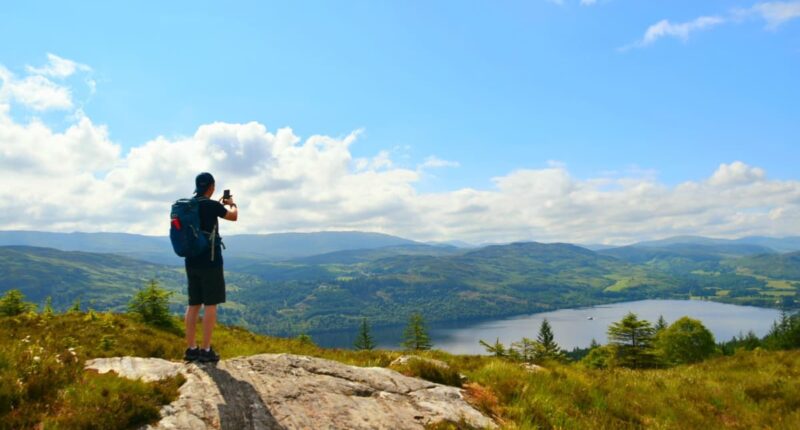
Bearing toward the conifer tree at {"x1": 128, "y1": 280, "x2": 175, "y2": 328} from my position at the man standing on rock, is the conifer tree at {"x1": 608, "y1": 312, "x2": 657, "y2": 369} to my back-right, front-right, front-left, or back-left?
front-right

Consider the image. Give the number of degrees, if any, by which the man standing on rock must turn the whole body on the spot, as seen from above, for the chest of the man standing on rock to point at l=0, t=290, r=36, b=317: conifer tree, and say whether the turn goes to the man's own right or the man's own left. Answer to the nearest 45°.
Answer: approximately 90° to the man's own left

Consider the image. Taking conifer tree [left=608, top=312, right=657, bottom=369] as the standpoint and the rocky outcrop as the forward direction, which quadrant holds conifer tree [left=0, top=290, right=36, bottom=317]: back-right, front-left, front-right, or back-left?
front-right

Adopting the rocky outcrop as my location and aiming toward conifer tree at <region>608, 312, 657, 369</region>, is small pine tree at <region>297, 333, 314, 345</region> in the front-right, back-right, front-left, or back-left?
front-left

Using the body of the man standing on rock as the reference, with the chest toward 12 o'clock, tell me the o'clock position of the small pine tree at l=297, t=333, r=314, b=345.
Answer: The small pine tree is roughly at 11 o'clock from the man standing on rock.

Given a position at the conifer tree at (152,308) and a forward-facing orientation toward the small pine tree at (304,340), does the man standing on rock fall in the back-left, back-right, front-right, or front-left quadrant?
back-right

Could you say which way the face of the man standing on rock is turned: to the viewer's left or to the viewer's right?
to the viewer's right

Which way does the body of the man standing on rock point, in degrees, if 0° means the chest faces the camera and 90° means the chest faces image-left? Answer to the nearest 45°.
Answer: approximately 225°

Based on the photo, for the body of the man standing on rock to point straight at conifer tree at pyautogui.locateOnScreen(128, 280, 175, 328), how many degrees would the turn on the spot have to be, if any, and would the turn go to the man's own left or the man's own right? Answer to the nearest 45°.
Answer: approximately 45° to the man's own left

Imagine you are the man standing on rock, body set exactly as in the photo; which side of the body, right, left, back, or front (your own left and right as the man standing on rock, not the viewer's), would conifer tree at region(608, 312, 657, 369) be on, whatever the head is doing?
front
